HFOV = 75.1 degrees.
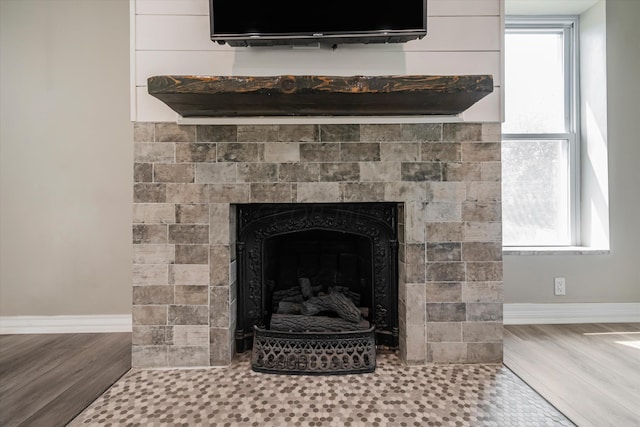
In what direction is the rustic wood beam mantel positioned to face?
toward the camera

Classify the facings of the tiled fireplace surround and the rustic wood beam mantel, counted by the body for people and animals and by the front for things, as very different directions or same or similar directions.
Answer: same or similar directions

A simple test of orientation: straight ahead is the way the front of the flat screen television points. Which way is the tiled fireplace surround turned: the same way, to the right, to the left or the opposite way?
the same way

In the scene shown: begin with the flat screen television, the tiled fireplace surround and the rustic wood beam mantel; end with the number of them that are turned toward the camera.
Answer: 3

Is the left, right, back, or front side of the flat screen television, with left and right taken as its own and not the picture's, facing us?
front

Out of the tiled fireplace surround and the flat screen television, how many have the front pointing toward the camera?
2

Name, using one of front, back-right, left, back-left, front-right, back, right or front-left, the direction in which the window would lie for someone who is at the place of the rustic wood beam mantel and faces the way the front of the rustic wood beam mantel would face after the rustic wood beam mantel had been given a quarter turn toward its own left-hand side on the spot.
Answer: front-left
